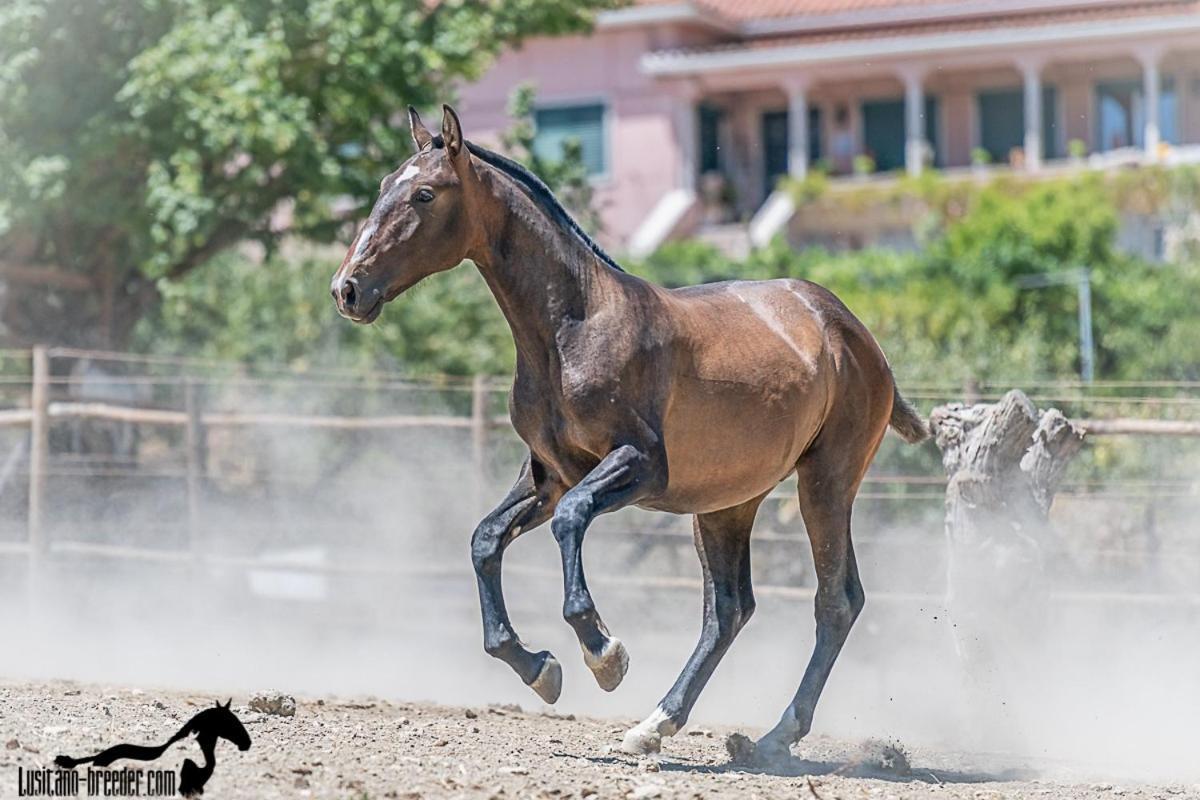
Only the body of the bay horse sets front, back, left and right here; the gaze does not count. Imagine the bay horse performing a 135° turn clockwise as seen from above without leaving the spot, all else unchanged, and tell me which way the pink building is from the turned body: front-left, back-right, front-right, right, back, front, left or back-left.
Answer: front

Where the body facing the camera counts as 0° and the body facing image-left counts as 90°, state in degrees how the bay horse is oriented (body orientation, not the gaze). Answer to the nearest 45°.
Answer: approximately 45°

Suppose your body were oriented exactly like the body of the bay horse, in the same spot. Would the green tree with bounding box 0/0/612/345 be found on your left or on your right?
on your right

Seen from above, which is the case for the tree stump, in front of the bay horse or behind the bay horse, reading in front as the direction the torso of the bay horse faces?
behind
